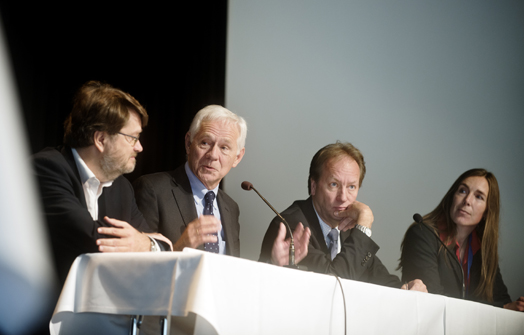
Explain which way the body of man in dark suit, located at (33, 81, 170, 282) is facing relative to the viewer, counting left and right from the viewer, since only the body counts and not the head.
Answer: facing the viewer and to the right of the viewer

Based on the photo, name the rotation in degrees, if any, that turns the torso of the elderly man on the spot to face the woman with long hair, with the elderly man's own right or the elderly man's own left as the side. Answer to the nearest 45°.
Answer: approximately 45° to the elderly man's own left

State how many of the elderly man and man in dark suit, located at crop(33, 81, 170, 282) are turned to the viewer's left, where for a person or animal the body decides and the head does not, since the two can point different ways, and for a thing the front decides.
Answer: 0

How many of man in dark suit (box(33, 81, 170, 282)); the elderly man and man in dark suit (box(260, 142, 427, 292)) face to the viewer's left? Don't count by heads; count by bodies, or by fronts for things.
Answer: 0

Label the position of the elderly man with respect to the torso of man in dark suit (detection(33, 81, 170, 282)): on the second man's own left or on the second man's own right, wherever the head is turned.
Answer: on the second man's own left

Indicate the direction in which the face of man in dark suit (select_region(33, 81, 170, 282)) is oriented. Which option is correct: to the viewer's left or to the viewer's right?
to the viewer's right

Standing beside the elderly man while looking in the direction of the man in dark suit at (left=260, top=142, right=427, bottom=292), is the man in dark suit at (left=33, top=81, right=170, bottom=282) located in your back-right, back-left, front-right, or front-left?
back-right

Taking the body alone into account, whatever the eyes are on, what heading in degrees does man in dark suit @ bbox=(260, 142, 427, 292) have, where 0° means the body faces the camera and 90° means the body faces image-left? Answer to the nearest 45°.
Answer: approximately 315°

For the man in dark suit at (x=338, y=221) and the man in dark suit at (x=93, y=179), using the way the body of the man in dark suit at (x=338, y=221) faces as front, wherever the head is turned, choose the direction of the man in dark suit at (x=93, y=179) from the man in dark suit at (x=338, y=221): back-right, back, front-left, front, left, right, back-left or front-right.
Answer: right

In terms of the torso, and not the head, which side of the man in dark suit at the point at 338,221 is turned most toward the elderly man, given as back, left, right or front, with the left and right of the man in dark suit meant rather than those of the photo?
right
